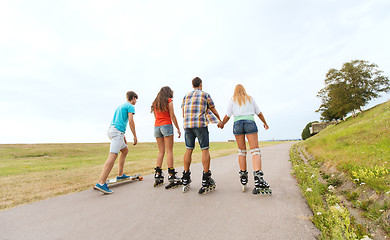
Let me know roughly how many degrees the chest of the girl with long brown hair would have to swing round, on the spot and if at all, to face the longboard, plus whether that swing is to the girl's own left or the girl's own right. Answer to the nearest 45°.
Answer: approximately 90° to the girl's own left

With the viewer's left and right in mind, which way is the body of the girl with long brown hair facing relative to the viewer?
facing away from the viewer and to the right of the viewer

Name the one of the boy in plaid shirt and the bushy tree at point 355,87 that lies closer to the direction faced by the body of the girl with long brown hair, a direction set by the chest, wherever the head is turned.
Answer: the bushy tree

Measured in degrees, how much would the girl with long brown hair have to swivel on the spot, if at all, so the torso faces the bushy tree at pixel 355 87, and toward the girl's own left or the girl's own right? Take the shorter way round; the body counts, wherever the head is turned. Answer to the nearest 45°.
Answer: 0° — they already face it

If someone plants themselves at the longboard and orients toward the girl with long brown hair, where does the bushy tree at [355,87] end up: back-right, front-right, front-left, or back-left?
front-left

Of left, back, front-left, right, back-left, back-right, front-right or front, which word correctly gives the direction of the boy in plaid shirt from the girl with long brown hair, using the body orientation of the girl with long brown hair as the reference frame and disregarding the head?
right

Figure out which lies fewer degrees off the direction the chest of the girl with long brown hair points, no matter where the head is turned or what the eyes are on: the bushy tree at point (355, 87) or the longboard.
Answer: the bushy tree
